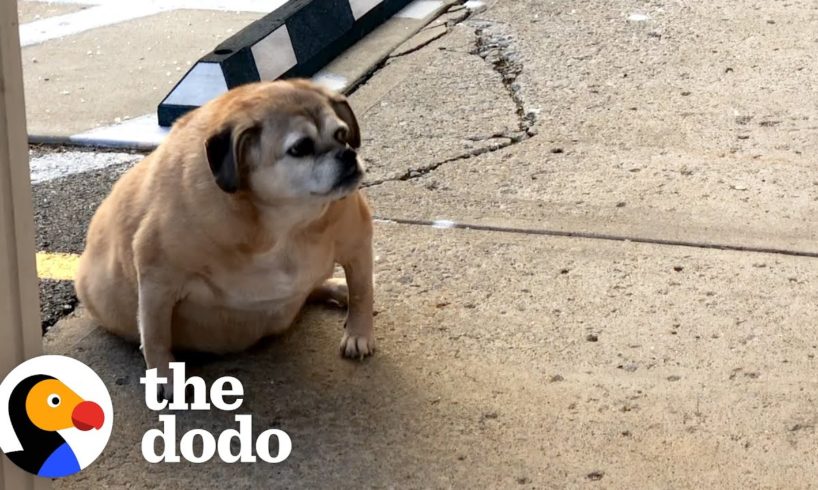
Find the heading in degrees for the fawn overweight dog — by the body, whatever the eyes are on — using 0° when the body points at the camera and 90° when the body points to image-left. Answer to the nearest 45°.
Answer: approximately 315°

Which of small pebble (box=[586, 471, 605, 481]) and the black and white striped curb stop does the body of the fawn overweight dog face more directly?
the small pebble

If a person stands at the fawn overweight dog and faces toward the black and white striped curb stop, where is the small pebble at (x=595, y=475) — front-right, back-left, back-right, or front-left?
back-right

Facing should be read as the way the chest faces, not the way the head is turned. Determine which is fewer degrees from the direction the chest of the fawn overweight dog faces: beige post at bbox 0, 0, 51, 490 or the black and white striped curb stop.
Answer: the beige post

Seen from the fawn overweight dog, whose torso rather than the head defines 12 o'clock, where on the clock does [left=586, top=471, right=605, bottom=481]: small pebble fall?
The small pebble is roughly at 12 o'clock from the fawn overweight dog.

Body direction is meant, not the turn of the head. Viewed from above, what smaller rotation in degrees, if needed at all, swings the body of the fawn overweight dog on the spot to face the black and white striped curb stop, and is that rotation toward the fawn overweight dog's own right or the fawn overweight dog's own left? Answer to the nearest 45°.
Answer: approximately 135° to the fawn overweight dog's own left

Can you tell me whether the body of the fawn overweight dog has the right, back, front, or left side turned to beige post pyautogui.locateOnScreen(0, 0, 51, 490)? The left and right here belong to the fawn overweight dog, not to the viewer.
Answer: right

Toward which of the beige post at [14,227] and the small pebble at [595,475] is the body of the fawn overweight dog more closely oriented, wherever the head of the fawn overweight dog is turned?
the small pebble
